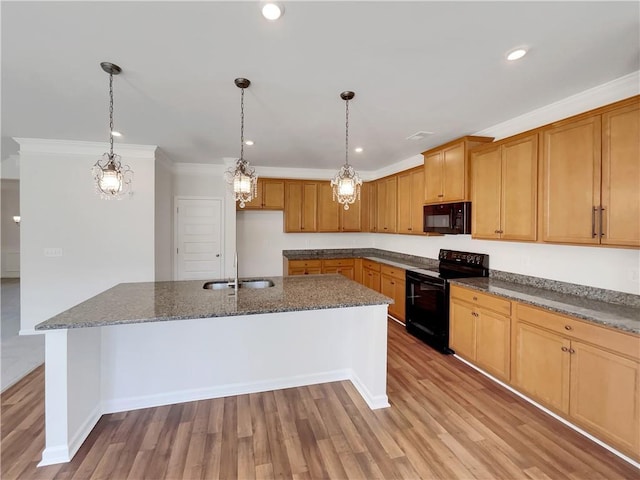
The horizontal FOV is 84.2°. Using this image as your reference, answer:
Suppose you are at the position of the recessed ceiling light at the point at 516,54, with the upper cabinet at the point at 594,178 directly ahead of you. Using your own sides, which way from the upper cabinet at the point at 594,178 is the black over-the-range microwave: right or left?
left

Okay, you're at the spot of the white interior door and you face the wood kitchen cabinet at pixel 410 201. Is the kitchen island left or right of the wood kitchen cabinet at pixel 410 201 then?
right

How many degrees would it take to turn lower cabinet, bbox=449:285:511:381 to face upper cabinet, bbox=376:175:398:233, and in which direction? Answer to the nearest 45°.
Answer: approximately 90° to its right

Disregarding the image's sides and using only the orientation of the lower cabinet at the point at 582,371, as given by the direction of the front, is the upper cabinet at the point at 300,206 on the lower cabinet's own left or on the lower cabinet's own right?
on the lower cabinet's own right

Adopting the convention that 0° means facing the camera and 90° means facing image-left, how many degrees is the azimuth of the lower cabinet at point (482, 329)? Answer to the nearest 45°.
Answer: approximately 45°

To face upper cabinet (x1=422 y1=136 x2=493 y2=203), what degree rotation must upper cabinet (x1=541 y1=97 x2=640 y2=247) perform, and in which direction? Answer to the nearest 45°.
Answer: approximately 90° to its right

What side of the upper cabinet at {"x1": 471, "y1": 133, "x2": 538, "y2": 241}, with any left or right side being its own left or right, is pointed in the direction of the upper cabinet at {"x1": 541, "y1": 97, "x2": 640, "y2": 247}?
left

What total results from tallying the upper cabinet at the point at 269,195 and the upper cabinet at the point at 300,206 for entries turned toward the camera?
2

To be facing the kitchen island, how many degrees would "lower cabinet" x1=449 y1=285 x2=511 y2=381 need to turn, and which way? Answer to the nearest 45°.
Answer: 0° — it already faces it

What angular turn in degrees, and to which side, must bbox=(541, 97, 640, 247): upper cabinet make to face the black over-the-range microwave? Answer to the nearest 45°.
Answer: approximately 90° to its right

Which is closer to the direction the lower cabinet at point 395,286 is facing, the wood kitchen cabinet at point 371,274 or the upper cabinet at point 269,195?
the upper cabinet

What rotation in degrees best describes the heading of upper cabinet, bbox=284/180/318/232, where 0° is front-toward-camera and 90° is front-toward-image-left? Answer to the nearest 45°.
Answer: approximately 0°

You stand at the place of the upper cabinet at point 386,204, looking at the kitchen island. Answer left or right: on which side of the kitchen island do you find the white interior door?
right
